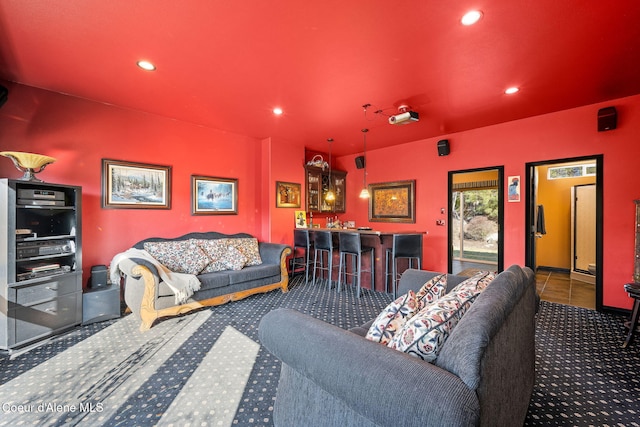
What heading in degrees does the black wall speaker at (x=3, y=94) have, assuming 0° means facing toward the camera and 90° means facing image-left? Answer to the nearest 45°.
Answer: approximately 315°

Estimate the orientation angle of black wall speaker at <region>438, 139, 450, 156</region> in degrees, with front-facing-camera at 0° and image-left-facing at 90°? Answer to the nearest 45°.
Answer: approximately 45°

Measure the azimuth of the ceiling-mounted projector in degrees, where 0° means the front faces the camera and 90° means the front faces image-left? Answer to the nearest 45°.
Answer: approximately 45°
